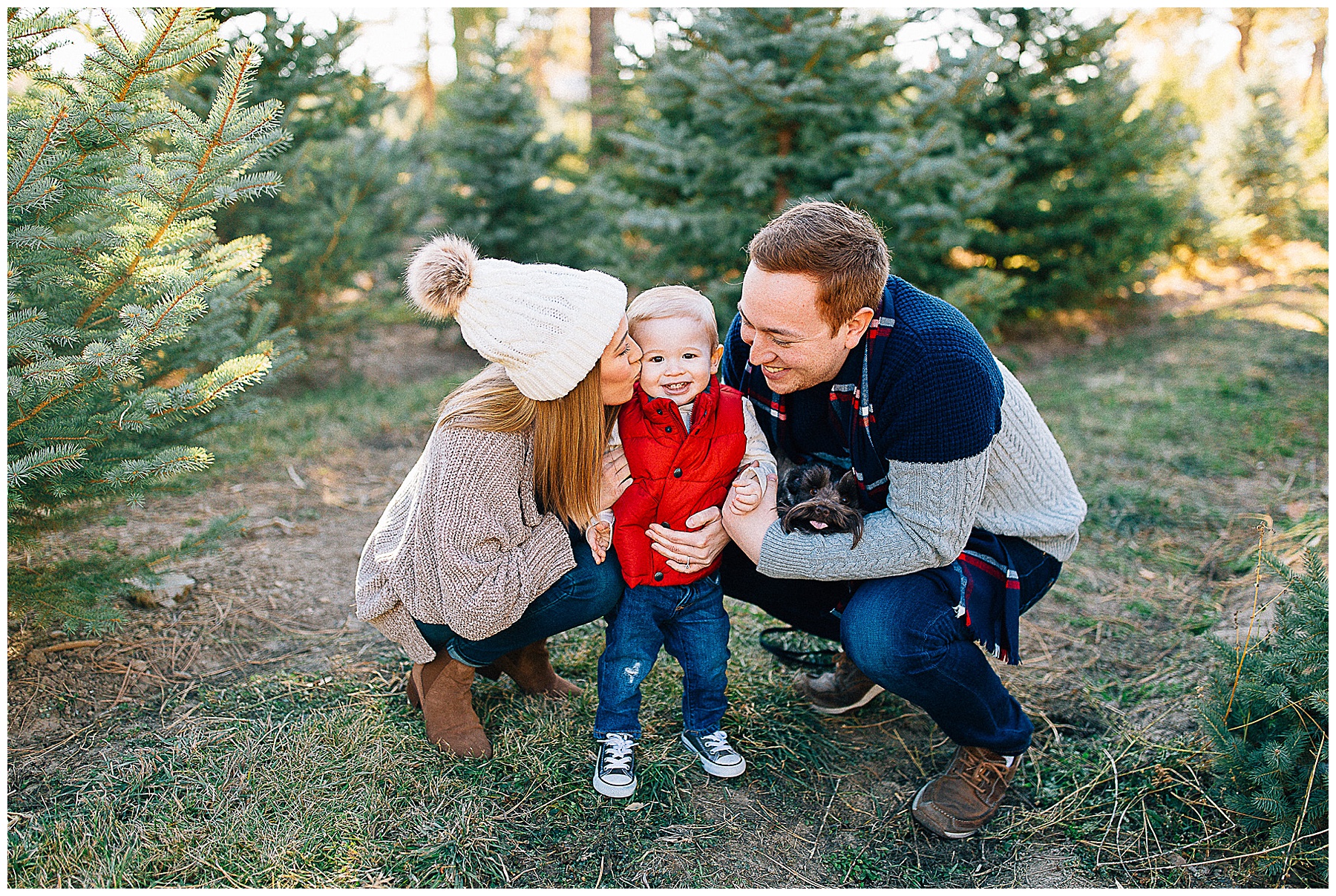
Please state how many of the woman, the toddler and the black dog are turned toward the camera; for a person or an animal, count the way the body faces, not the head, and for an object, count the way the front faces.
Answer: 2

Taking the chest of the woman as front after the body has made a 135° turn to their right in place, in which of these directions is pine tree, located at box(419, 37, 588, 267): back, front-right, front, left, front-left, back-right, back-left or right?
back-right

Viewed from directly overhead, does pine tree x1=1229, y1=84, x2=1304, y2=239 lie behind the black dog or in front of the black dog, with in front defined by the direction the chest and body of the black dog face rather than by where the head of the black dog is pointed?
behind

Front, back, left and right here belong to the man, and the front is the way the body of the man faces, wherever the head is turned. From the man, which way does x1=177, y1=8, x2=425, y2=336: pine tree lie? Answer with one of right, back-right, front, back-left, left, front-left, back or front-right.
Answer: right

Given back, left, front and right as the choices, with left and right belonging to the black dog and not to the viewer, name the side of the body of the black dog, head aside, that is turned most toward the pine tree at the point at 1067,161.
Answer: back

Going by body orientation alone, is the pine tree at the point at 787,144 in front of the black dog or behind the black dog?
behind

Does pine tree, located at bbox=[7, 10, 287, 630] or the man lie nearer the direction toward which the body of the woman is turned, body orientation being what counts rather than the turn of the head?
the man

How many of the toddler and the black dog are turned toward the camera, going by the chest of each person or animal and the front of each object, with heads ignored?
2

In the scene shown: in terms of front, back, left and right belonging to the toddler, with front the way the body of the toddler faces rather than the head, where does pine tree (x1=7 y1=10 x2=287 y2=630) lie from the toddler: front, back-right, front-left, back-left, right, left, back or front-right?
right

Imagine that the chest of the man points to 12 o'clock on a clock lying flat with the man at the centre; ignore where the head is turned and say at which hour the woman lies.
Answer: The woman is roughly at 1 o'clock from the man.

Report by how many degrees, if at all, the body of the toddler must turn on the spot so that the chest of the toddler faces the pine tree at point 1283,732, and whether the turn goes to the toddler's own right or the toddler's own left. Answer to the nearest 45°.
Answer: approximately 90° to the toddler's own left

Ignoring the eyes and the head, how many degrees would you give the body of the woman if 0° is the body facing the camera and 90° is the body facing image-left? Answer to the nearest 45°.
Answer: approximately 270°

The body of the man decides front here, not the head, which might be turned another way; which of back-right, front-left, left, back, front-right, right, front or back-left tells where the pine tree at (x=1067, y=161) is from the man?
back-right
